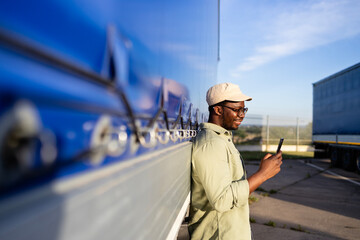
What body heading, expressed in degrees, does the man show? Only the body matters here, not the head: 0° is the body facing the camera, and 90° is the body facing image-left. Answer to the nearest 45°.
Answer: approximately 270°

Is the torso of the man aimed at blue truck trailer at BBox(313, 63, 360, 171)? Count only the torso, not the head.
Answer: no

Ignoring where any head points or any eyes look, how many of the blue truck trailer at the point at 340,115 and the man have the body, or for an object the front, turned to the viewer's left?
0
